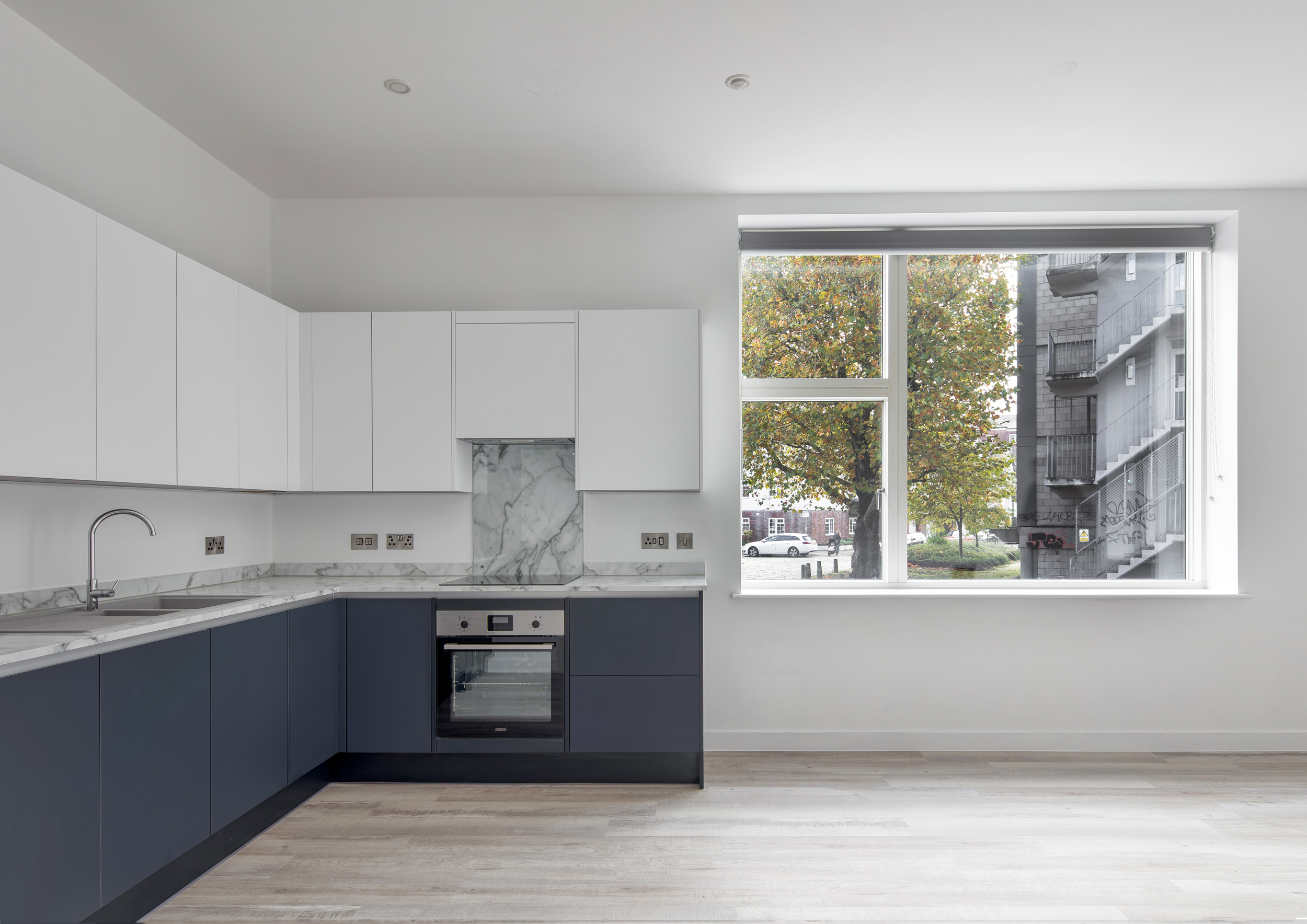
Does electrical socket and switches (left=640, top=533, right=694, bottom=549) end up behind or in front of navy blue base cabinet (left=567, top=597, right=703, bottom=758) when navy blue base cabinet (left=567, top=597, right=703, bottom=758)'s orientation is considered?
behind

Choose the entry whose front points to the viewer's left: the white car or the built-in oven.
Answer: the white car

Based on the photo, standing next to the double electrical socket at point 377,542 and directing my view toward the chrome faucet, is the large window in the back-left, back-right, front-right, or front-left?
back-left

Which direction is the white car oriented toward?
to the viewer's left

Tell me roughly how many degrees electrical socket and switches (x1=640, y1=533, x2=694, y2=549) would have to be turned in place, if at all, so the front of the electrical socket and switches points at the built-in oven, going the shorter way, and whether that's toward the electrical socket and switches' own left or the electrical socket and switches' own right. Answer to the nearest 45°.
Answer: approximately 45° to the electrical socket and switches' own right
